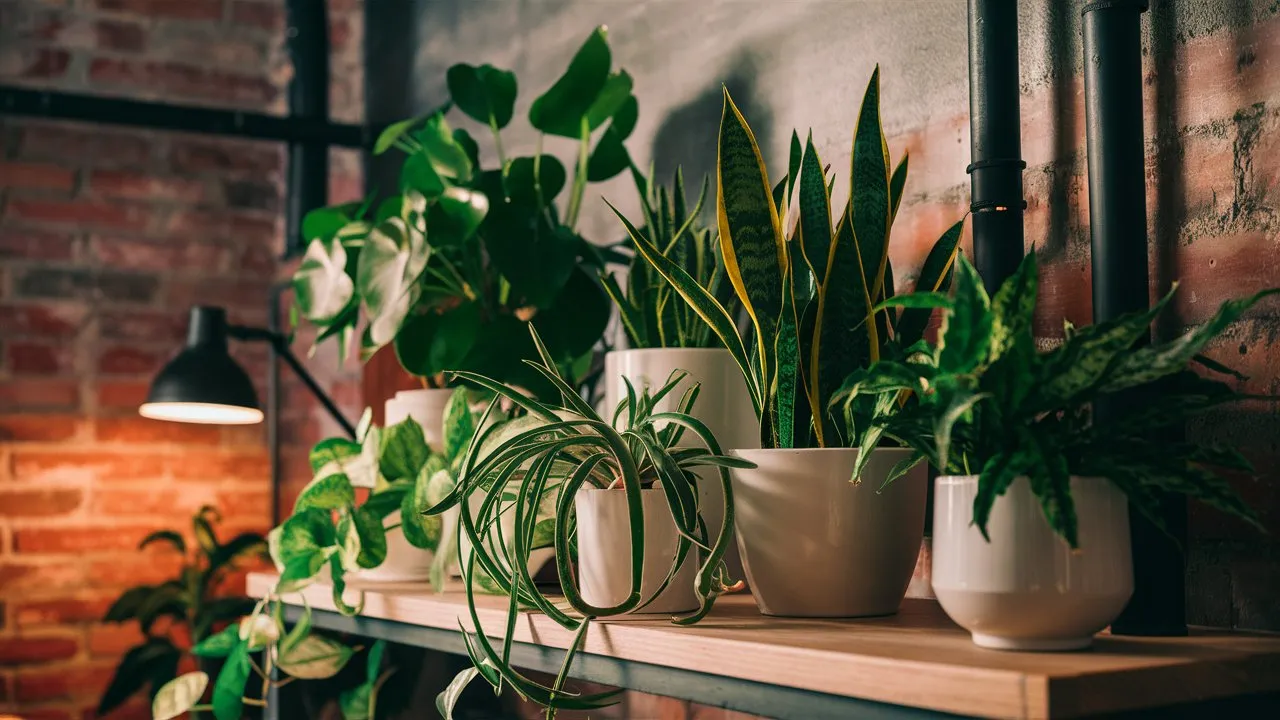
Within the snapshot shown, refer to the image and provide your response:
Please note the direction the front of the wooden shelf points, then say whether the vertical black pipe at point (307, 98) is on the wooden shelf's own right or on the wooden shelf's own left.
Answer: on the wooden shelf's own right

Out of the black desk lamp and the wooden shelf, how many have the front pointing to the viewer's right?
0

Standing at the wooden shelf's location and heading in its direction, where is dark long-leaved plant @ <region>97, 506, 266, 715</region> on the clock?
The dark long-leaved plant is roughly at 3 o'clock from the wooden shelf.
